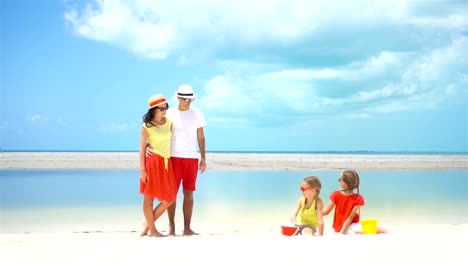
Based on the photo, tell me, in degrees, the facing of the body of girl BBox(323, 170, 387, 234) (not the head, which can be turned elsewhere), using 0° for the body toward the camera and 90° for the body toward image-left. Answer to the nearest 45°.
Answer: approximately 45°

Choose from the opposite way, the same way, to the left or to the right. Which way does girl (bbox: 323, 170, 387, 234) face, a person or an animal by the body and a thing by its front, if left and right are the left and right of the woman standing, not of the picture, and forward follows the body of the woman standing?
to the right

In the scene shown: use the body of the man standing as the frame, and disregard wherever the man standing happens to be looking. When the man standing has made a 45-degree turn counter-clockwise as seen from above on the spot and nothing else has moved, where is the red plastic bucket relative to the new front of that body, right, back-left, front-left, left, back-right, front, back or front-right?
front-left

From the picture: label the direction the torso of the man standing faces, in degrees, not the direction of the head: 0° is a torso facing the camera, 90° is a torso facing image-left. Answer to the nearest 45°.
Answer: approximately 0°

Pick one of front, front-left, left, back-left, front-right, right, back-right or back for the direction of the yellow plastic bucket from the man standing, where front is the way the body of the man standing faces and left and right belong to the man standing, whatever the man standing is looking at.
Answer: left

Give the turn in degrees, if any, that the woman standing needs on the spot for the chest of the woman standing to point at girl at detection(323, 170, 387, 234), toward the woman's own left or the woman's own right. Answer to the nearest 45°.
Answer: approximately 45° to the woman's own left

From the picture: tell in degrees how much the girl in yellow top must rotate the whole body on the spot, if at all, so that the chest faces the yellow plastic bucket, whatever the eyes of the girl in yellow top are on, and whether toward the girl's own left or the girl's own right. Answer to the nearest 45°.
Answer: approximately 135° to the girl's own left
